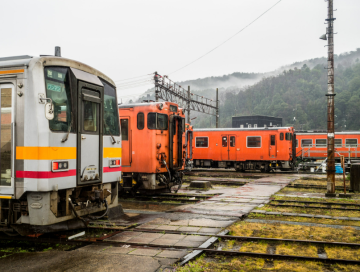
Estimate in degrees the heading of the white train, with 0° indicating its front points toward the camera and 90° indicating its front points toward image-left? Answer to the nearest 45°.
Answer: approximately 315°

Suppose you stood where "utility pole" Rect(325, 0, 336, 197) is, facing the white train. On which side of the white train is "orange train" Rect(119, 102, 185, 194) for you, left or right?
right

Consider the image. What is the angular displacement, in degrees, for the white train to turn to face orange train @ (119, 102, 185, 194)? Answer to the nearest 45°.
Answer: approximately 90° to its left

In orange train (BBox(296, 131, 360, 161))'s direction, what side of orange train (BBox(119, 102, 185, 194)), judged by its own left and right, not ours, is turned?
left

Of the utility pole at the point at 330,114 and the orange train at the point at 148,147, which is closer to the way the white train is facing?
the utility pole

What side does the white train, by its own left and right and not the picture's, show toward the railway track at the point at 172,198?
left

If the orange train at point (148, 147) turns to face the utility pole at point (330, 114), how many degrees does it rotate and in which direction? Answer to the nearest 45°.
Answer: approximately 45° to its left

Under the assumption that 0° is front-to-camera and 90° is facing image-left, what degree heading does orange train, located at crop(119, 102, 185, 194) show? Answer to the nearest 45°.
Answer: approximately 315°

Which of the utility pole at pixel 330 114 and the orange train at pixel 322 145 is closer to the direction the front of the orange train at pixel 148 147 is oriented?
the utility pole

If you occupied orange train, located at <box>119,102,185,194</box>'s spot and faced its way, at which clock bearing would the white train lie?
The white train is roughly at 2 o'clock from the orange train.

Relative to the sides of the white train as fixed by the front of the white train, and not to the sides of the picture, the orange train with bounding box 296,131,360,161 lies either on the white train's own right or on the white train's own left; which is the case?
on the white train's own left
